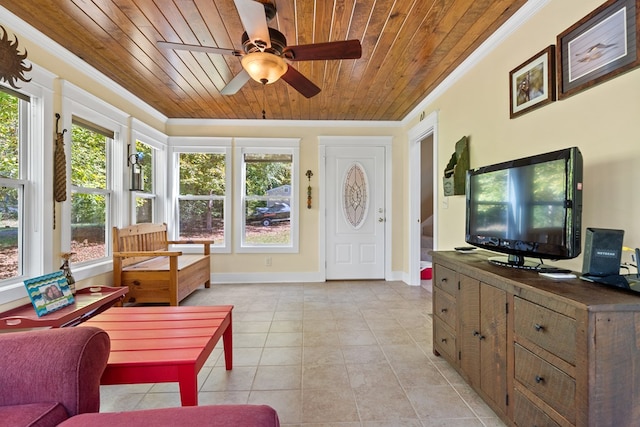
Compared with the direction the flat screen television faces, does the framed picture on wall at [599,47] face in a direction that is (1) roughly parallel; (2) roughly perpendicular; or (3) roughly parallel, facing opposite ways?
roughly parallel

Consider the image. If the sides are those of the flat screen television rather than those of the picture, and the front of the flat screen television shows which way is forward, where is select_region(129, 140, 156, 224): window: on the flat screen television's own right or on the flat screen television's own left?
on the flat screen television's own right

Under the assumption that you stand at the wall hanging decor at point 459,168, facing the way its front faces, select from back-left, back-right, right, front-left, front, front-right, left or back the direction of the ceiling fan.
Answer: front

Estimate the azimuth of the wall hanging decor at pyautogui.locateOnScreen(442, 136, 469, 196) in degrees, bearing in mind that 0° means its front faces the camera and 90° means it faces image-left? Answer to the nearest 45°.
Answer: approximately 45°

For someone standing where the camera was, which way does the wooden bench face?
facing the viewer and to the right of the viewer

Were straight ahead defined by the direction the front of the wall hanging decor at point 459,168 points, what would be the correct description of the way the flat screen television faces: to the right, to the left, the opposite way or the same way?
the same way

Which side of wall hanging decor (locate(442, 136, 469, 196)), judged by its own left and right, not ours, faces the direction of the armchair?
front

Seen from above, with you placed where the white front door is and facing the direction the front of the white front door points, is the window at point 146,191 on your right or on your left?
on your right

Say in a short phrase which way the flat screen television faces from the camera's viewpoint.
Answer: facing the viewer and to the left of the viewer

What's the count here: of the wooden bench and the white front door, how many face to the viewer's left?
0

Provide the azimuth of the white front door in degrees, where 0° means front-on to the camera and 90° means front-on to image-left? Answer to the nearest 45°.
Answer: approximately 0°

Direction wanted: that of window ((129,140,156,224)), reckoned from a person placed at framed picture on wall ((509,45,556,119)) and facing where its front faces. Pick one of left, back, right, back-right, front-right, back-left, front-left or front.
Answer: front-right

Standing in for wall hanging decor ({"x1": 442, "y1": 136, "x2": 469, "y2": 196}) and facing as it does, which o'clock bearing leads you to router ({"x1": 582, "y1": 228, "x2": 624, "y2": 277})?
The router is roughly at 10 o'clock from the wall hanging decor.

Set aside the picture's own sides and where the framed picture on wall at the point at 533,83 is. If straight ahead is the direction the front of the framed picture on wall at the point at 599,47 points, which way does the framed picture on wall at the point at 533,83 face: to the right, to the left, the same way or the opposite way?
the same way

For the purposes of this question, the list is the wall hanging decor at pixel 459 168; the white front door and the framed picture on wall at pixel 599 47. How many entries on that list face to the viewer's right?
0

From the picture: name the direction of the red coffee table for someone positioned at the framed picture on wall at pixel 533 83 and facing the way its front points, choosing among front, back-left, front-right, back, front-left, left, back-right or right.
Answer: front

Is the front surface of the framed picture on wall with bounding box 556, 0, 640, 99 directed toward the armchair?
yes

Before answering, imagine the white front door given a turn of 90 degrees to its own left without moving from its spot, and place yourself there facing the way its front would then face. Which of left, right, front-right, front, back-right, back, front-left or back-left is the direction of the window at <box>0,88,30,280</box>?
back-right

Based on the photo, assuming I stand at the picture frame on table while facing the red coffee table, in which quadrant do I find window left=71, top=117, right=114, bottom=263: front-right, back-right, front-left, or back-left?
back-left
